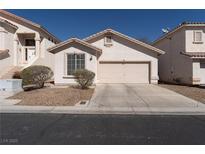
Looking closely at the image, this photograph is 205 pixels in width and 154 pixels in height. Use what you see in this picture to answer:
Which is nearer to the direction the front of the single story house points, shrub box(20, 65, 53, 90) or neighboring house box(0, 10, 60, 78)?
the shrub

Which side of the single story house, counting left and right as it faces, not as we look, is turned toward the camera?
front

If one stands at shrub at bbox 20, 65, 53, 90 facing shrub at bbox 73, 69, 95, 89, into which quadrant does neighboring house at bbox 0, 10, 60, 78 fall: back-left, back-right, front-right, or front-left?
back-left

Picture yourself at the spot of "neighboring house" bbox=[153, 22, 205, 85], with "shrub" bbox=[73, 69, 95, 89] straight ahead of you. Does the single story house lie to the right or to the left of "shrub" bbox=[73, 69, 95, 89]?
right

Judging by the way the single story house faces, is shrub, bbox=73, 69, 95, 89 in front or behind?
in front

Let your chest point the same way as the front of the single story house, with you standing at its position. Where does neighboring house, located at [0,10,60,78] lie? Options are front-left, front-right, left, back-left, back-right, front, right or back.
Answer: right

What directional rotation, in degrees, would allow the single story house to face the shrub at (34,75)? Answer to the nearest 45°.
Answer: approximately 45° to its right

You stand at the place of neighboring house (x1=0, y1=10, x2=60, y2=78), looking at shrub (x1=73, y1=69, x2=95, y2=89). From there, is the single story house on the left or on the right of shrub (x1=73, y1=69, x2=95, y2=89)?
left

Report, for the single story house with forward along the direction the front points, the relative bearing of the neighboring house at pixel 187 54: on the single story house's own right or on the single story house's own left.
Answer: on the single story house's own left

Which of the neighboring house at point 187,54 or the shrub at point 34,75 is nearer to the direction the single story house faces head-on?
the shrub

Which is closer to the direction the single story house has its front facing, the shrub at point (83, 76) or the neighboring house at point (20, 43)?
the shrub

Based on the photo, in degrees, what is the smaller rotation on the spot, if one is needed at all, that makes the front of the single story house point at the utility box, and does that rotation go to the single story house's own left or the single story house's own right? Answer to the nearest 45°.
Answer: approximately 45° to the single story house's own right
